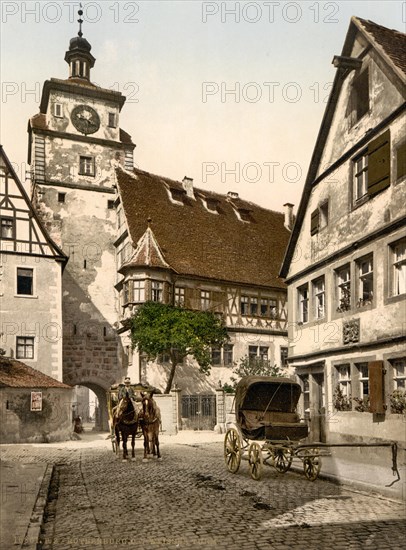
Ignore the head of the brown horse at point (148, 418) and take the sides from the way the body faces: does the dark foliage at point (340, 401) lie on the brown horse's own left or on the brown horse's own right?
on the brown horse's own left

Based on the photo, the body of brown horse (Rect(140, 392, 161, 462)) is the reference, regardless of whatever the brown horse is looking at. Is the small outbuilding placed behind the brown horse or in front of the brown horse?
behind

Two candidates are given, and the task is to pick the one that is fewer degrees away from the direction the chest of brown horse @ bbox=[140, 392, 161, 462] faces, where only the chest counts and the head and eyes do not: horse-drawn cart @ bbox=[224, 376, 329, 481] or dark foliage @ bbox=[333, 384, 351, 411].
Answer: the horse-drawn cart

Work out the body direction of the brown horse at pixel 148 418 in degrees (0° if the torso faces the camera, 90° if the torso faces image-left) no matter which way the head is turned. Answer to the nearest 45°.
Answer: approximately 0°
